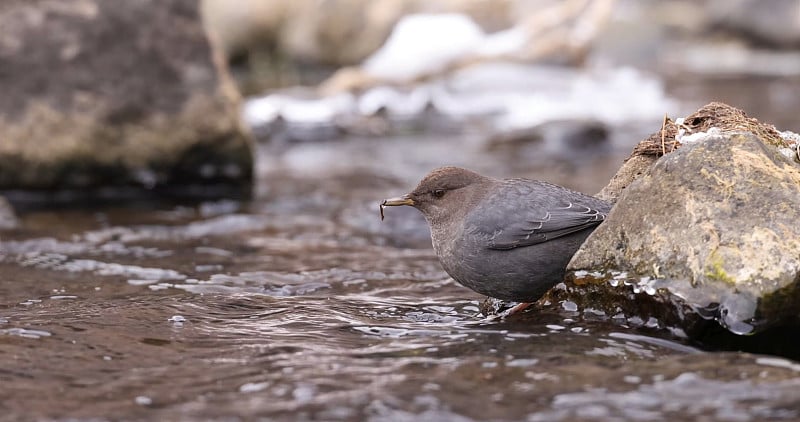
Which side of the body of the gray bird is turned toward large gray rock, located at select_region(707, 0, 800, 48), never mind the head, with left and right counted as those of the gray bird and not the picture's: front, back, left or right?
right

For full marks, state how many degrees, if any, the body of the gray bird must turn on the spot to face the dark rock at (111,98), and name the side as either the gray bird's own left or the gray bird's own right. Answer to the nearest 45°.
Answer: approximately 45° to the gray bird's own right

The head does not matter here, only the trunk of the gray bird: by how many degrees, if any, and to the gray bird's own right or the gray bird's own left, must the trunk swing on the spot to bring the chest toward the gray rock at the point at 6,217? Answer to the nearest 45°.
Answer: approximately 45° to the gray bird's own right

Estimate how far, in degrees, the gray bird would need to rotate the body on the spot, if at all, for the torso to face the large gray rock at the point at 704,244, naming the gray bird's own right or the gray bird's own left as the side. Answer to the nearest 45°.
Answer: approximately 135° to the gray bird's own left

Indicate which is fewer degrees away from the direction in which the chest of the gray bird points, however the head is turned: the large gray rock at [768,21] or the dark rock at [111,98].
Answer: the dark rock

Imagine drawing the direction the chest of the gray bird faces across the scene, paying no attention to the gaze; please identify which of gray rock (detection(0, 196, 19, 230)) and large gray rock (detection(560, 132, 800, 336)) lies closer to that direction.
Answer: the gray rock (detection(0, 196, 19, 230))

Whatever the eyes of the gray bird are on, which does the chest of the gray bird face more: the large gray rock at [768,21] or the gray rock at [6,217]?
the gray rock at [6,217]

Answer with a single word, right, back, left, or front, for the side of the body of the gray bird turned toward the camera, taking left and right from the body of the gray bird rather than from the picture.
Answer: left
